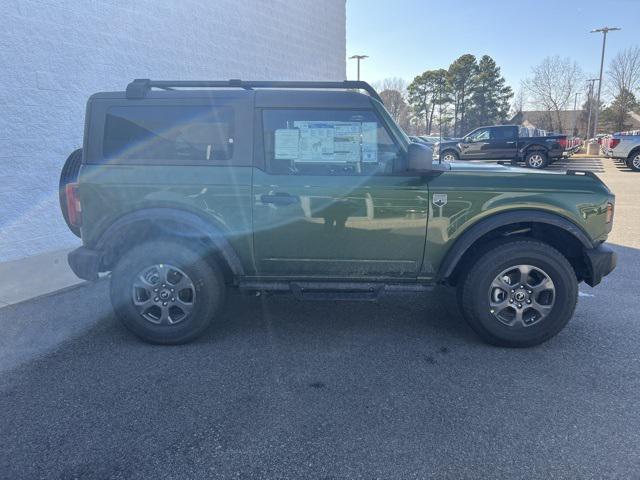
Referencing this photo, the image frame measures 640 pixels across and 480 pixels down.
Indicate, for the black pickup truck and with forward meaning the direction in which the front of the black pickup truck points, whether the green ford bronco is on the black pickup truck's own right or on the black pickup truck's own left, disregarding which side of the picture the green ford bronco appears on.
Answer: on the black pickup truck's own left

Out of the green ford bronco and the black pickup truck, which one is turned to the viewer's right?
the green ford bronco

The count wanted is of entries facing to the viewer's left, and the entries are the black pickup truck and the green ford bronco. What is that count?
1

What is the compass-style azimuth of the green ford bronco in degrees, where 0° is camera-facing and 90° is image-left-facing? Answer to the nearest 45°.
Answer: approximately 270°

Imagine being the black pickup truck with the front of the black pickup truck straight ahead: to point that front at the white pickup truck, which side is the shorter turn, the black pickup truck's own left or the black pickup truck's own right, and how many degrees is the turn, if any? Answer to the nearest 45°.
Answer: approximately 180°

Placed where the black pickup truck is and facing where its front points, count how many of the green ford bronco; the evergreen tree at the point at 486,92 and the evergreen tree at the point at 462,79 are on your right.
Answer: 2

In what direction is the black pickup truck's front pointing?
to the viewer's left

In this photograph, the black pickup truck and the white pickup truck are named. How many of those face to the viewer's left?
1

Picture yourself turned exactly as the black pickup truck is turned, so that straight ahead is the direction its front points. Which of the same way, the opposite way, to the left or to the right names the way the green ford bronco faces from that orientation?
the opposite way

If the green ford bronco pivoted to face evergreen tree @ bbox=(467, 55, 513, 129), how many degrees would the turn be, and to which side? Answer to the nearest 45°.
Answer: approximately 90° to its left

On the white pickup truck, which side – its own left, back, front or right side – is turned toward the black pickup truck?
back
